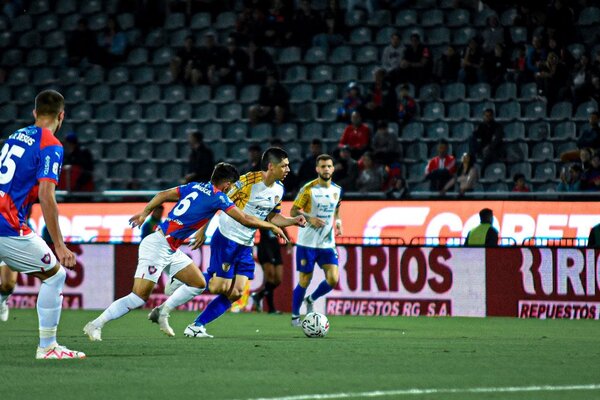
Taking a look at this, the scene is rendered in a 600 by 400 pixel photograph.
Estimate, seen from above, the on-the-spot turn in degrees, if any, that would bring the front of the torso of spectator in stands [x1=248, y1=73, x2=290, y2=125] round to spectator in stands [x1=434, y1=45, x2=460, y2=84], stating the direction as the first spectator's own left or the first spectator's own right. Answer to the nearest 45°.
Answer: approximately 135° to the first spectator's own left

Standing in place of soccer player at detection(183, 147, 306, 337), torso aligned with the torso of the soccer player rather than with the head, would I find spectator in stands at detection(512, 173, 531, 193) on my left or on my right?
on my left

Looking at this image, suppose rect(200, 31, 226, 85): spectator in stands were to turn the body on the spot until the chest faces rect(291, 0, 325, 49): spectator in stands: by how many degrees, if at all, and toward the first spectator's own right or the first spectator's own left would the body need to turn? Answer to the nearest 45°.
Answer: approximately 90° to the first spectator's own left

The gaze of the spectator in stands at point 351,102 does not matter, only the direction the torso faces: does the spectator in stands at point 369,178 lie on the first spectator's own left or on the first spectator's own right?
on the first spectator's own left

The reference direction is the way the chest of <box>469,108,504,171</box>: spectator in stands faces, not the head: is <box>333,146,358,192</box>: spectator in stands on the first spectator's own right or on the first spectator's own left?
on the first spectator's own right

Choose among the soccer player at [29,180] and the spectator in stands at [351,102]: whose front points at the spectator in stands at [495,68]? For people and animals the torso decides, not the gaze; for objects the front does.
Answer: the soccer player

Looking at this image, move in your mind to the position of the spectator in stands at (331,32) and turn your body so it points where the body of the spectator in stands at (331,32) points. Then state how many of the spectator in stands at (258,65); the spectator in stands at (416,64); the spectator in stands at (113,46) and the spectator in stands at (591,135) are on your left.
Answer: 2

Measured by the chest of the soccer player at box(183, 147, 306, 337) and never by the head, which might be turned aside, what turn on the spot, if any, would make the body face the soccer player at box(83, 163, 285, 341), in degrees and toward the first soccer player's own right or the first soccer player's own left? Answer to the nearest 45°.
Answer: approximately 90° to the first soccer player's own right

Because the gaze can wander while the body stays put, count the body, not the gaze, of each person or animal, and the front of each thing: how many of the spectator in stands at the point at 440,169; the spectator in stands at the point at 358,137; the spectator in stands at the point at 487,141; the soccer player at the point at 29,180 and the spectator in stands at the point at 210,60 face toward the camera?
4

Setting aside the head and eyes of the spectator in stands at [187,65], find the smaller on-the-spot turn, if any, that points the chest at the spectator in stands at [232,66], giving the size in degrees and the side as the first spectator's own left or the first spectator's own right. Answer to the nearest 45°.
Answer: approximately 45° to the first spectator's own left
